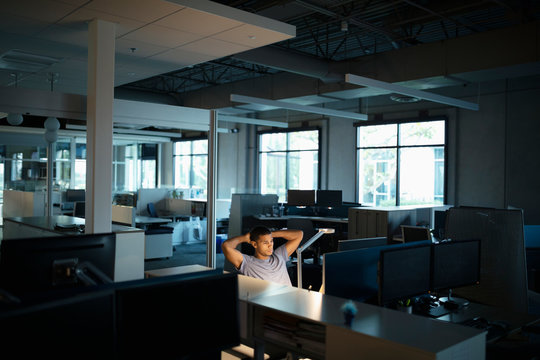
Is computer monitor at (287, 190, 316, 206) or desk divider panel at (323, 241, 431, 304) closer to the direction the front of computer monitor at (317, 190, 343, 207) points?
the desk divider panel

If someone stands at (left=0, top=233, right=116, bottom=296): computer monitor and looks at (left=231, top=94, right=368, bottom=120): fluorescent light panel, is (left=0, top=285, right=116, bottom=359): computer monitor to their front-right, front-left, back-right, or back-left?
back-right

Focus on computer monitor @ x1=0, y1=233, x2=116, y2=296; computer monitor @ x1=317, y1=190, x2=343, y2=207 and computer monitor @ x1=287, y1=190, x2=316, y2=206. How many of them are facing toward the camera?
2

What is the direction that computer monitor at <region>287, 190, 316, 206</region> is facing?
toward the camera

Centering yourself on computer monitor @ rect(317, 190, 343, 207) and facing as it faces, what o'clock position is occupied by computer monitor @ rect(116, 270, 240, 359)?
computer monitor @ rect(116, 270, 240, 359) is roughly at 12 o'clock from computer monitor @ rect(317, 190, 343, 207).

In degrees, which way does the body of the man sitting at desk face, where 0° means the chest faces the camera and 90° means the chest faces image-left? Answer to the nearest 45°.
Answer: approximately 315°

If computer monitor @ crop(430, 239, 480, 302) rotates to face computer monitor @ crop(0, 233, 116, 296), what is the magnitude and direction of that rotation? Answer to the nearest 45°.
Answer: approximately 90° to its right

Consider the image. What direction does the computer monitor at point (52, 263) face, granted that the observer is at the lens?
facing away from the viewer and to the left of the viewer

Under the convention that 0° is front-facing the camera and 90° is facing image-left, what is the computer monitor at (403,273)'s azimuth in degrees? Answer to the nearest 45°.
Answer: approximately 315°
